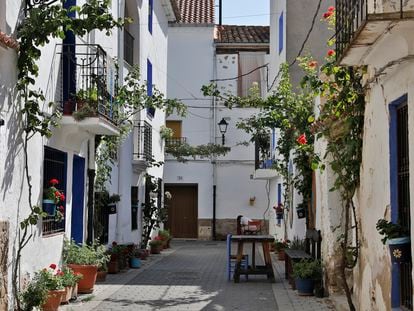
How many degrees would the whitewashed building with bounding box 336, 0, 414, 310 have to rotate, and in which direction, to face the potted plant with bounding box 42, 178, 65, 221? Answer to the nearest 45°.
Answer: approximately 45° to its right

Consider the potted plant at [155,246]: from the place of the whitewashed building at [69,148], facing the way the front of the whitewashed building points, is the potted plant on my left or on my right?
on my left

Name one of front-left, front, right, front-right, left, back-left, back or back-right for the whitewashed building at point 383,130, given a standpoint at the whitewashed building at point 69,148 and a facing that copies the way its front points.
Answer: front

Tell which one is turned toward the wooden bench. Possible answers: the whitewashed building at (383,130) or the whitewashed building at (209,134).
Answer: the whitewashed building at (209,134)

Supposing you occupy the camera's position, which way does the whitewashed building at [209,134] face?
facing the viewer

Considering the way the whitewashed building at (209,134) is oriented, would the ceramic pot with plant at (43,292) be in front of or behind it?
in front

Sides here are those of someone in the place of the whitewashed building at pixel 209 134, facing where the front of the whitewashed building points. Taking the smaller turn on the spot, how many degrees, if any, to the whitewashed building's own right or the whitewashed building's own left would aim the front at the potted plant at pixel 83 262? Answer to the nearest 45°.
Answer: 0° — it already faces it

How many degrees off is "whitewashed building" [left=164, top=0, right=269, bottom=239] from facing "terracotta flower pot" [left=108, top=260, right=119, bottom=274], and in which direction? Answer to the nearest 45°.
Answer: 0° — it already faces it

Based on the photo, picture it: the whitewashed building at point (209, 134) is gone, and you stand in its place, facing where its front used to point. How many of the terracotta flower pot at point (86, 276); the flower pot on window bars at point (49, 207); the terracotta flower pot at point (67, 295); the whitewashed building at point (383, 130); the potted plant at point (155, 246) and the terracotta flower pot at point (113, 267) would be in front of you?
6

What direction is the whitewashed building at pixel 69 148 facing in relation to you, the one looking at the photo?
facing the viewer and to the right of the viewer

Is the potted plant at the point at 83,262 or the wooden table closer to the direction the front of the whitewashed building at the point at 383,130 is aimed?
the potted plant

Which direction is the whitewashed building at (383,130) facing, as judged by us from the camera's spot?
facing the viewer and to the left of the viewer

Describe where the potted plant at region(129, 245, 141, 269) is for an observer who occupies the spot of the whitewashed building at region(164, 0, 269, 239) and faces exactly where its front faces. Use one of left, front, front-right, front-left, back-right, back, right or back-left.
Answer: front

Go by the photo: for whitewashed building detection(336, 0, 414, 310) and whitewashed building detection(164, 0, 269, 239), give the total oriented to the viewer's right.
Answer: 0

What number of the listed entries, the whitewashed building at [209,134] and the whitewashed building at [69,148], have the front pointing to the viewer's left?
0
